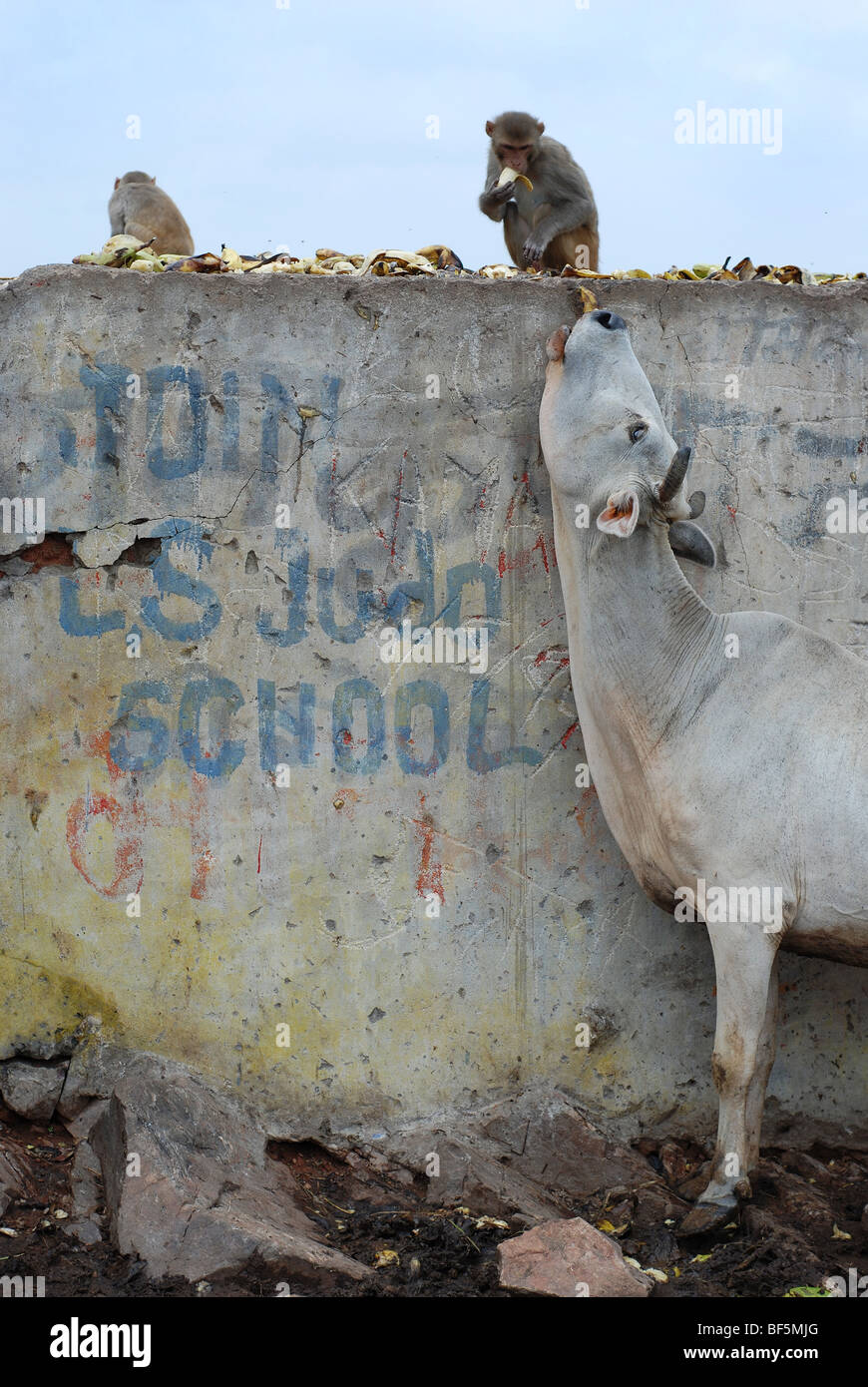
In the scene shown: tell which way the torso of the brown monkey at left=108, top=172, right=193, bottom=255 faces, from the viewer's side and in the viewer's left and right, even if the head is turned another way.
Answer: facing away from the viewer and to the left of the viewer

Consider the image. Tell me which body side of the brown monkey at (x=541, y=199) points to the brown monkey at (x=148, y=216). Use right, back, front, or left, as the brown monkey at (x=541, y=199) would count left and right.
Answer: right

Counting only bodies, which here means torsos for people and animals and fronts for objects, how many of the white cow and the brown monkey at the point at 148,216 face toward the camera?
0

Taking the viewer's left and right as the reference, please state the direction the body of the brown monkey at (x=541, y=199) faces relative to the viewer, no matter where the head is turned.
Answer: facing the viewer and to the left of the viewer

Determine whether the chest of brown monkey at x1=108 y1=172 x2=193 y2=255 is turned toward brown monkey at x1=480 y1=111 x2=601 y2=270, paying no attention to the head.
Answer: no

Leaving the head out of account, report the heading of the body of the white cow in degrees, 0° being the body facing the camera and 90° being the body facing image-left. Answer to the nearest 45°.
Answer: approximately 90°

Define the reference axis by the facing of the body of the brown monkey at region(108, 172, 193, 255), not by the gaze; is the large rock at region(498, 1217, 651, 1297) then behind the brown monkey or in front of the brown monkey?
behind

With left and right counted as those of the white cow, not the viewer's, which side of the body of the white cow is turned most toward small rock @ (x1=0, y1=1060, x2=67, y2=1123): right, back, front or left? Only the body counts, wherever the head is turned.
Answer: front

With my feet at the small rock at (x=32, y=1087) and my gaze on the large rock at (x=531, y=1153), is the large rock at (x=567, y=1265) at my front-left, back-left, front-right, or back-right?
front-right
